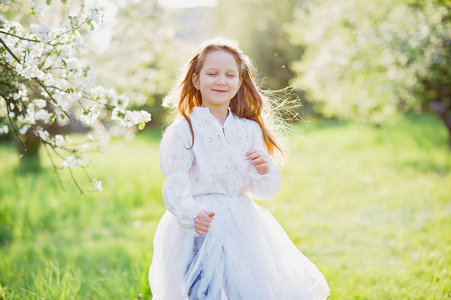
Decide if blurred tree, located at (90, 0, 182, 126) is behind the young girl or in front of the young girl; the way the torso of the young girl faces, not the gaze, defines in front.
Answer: behind

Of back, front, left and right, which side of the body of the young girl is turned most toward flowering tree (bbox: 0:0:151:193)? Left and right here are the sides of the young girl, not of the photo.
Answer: right

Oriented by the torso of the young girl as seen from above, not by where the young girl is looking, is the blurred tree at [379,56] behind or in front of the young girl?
behind

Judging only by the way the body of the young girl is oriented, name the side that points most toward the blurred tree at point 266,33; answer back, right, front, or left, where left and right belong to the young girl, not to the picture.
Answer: back

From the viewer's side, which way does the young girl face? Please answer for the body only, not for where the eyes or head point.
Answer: toward the camera
